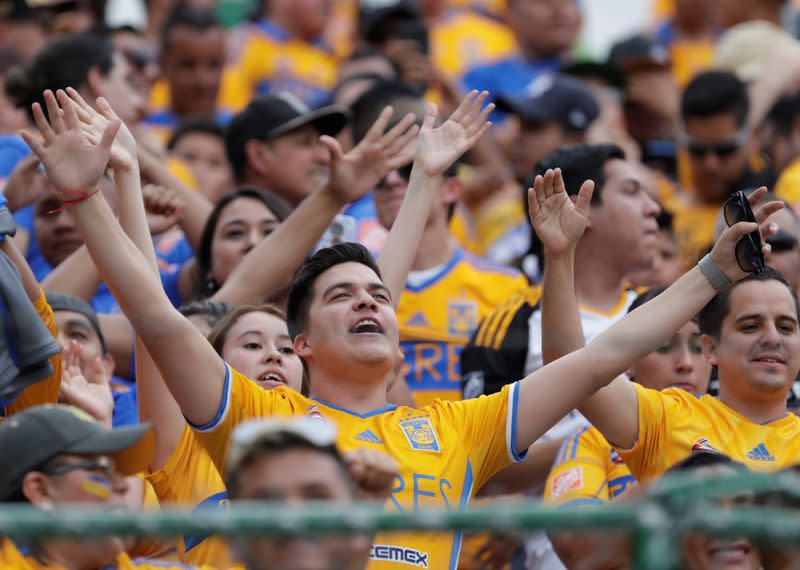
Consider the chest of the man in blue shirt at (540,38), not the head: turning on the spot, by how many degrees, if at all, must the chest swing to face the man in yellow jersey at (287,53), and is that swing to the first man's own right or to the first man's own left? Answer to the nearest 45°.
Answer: approximately 135° to the first man's own right

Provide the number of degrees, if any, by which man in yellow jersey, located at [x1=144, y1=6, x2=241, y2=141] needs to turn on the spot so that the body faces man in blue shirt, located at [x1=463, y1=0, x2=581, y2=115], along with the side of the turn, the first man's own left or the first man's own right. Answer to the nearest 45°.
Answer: approximately 90° to the first man's own left
